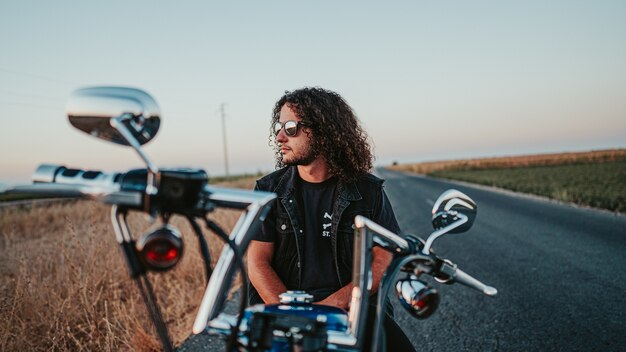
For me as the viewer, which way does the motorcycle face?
facing the viewer and to the right of the viewer
